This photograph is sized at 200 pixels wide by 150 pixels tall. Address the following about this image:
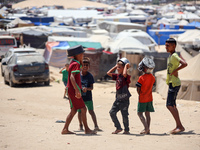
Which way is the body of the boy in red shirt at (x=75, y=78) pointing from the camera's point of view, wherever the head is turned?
to the viewer's right

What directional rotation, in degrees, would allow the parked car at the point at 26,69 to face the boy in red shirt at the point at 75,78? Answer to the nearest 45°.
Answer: approximately 180°

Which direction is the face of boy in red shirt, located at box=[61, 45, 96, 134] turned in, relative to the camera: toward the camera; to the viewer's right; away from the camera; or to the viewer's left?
to the viewer's right

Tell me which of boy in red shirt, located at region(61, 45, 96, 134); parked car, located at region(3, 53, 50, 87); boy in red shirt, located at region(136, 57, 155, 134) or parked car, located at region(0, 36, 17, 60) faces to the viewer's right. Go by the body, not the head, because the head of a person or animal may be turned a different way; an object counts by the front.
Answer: boy in red shirt, located at region(61, 45, 96, 134)

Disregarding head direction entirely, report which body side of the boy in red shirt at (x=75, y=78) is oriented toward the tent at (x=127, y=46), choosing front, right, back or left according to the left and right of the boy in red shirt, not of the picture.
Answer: left

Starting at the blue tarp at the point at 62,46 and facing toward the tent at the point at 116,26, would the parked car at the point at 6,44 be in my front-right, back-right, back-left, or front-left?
back-left

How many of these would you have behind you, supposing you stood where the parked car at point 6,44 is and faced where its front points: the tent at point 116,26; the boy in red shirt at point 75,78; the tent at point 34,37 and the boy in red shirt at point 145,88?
2

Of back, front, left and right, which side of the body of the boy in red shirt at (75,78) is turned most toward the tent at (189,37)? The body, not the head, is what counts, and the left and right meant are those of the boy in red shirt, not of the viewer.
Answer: left

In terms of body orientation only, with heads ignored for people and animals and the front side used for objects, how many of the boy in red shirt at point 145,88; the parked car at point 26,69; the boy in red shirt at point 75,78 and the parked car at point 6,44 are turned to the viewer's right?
1
